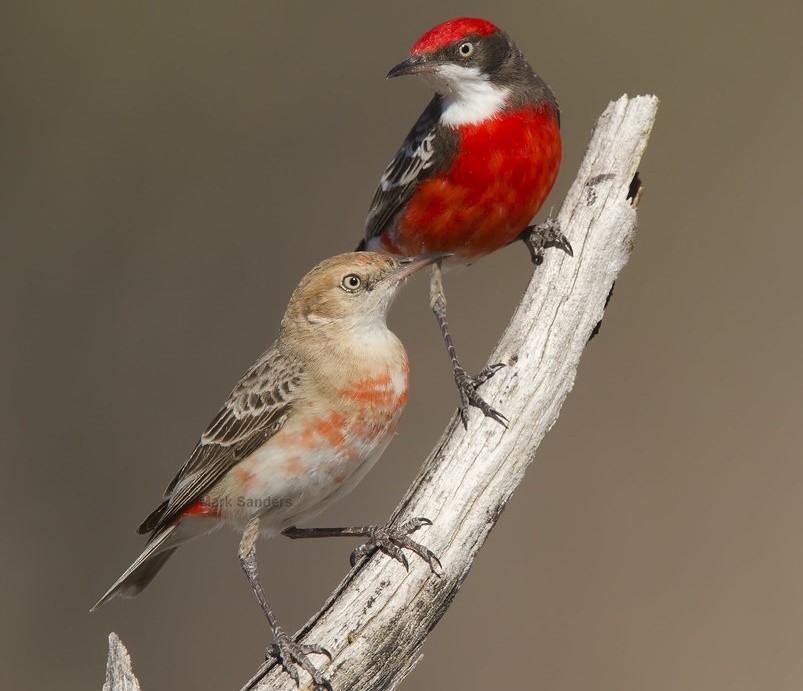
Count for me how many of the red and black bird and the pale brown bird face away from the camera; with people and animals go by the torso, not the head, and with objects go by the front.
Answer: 0

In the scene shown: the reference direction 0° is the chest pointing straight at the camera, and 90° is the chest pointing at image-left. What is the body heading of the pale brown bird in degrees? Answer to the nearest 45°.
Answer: approximately 270°
